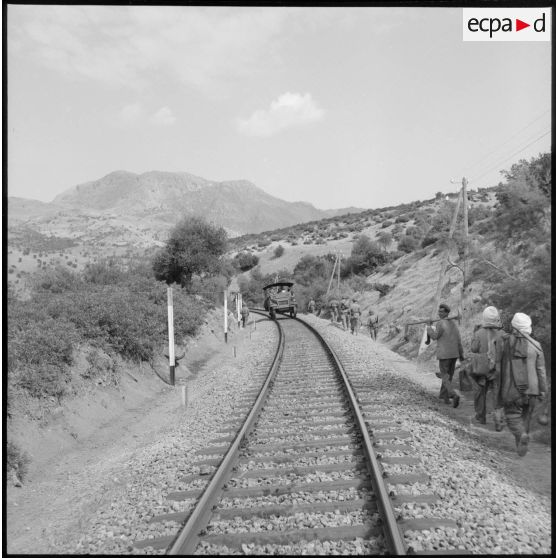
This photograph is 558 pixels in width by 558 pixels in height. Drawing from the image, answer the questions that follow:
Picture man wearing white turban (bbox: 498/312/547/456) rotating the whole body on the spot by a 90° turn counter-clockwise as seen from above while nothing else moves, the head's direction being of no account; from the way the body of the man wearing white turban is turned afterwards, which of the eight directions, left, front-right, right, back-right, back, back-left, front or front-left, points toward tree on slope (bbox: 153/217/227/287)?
front-right

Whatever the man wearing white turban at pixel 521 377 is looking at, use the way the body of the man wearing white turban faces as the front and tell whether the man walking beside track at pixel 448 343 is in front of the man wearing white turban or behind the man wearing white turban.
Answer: in front

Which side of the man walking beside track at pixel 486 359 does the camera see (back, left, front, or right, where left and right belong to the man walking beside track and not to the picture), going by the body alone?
back

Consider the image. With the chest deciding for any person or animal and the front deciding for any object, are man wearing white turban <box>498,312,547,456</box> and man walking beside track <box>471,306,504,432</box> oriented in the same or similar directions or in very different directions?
same or similar directions

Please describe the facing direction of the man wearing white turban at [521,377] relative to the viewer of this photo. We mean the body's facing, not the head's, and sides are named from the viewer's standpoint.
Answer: facing away from the viewer

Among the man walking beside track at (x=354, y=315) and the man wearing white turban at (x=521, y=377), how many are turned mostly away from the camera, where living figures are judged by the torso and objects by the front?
2

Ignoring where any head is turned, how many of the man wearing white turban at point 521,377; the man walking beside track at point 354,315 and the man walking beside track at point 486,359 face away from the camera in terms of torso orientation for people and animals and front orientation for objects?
3

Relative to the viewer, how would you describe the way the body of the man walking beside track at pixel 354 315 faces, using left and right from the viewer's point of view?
facing away from the viewer

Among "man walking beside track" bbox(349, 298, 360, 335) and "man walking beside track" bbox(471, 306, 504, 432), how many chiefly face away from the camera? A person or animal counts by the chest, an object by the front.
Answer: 2

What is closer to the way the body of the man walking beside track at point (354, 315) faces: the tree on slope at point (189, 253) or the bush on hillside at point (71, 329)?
the tree on slope

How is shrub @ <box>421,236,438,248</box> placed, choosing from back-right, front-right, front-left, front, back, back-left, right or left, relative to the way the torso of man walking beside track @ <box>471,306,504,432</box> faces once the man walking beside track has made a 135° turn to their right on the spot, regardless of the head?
back-left
